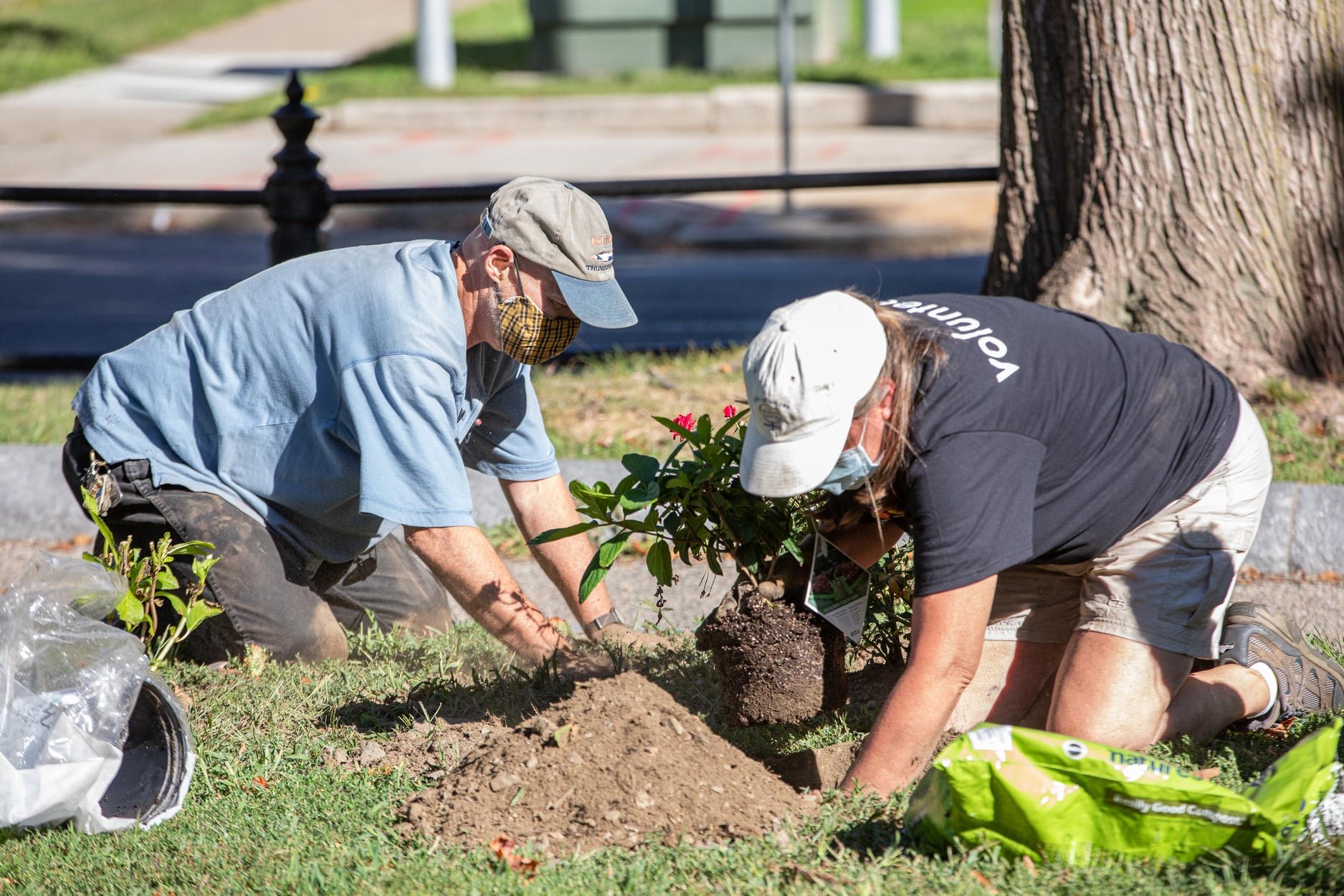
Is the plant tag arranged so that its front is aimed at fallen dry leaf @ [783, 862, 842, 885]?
yes

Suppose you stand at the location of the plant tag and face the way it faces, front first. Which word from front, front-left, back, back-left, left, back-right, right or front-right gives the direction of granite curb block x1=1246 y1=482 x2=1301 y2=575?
back-left

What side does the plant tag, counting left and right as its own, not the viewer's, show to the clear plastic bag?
right

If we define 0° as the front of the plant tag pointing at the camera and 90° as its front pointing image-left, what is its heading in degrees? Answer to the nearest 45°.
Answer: approximately 0°

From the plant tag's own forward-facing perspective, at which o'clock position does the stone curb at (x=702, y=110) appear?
The stone curb is roughly at 6 o'clock from the plant tag.
